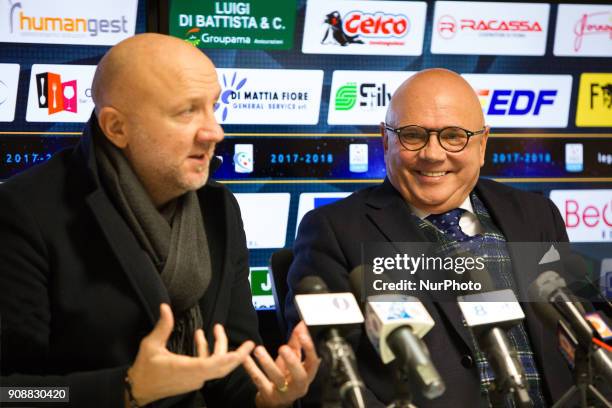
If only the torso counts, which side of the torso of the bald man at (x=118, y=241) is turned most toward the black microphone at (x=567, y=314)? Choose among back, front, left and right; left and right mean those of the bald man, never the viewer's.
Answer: front

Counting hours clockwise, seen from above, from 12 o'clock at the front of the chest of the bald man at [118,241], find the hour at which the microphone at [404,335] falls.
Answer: The microphone is roughly at 12 o'clock from the bald man.

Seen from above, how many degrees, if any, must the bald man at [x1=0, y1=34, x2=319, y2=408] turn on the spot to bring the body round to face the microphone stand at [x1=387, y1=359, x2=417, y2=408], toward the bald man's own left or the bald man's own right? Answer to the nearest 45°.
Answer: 0° — they already face it

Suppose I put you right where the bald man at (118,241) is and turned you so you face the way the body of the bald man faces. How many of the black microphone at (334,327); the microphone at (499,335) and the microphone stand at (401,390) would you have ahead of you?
3

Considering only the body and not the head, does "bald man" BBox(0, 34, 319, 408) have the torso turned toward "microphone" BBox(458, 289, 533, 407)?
yes

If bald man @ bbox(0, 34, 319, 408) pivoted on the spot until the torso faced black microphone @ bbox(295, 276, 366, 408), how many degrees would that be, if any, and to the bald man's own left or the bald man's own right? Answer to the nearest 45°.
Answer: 0° — they already face it

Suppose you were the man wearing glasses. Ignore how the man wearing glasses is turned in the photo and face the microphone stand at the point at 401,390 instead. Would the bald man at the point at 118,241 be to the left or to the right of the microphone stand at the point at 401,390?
right

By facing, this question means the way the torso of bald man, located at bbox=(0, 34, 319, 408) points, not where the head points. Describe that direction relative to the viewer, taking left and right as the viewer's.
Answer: facing the viewer and to the right of the viewer

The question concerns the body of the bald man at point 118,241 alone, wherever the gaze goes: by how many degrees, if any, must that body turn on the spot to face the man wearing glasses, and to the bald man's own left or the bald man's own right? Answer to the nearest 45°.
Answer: approximately 90° to the bald man's own left

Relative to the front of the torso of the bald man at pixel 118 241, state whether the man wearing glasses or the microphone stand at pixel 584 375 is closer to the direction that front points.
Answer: the microphone stand
